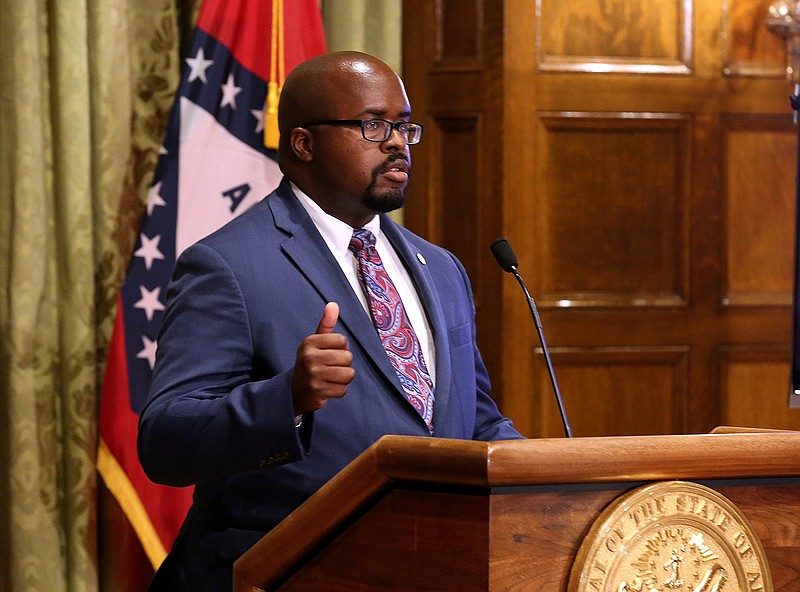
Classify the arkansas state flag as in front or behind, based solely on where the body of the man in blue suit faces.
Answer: behind

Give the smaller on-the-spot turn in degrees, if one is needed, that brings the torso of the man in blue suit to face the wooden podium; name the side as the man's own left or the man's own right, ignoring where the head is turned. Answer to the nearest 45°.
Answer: approximately 45° to the man's own right

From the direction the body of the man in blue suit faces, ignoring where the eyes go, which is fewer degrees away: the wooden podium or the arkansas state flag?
the wooden podium

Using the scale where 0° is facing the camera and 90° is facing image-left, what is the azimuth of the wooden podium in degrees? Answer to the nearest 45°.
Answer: approximately 315°

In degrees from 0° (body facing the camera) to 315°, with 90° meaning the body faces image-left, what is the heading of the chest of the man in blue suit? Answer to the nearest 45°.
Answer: approximately 315°

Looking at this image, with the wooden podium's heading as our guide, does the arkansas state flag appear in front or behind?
behind

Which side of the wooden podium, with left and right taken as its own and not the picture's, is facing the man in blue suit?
back
